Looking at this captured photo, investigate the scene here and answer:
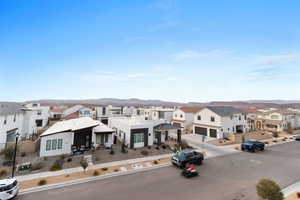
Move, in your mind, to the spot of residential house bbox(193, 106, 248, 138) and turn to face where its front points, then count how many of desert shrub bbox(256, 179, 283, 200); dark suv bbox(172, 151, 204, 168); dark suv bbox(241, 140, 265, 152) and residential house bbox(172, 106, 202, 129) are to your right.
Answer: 1

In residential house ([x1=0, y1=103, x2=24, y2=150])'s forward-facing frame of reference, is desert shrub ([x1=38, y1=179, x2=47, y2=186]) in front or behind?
in front

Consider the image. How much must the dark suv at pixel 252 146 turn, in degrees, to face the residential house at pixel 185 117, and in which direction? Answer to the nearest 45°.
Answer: approximately 90° to its right

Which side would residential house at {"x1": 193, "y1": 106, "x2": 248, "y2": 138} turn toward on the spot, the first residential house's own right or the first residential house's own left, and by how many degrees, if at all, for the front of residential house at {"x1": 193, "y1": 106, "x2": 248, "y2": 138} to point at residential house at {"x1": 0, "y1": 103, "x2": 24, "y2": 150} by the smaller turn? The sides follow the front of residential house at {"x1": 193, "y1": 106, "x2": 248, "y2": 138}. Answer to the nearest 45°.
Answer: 0° — it already faces it

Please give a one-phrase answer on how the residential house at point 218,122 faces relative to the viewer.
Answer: facing the viewer and to the left of the viewer

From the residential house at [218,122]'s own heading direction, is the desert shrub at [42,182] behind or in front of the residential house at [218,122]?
in front

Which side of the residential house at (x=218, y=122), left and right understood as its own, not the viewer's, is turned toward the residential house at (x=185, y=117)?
right

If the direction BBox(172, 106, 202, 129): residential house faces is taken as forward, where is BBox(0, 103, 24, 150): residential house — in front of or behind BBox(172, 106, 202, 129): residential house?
in front

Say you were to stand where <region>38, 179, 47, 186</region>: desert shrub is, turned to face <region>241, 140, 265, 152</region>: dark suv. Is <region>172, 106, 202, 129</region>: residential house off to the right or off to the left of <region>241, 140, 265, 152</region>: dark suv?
left

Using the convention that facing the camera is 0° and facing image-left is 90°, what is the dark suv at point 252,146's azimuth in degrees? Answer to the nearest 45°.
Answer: approximately 45°
